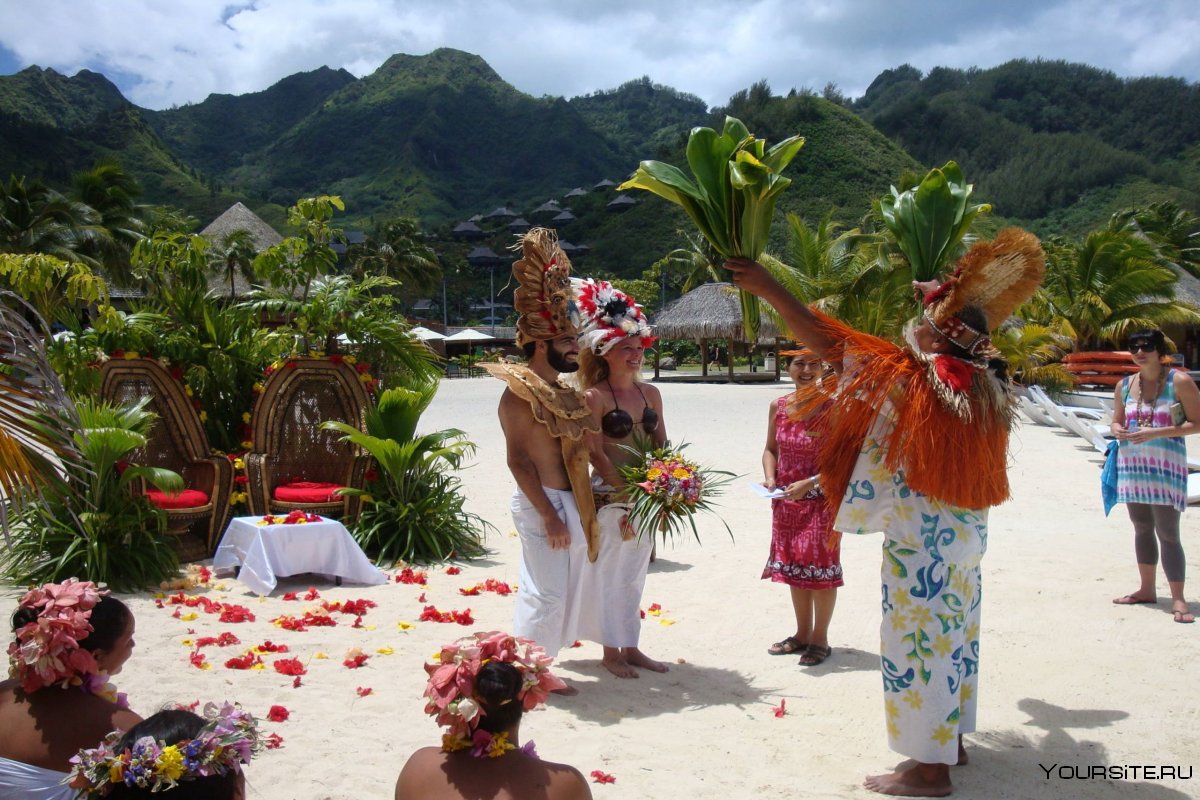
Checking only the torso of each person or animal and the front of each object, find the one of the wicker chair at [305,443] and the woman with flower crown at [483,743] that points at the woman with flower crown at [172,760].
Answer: the wicker chair

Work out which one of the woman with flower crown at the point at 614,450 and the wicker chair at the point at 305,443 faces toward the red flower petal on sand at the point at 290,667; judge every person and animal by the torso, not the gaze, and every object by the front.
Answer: the wicker chair

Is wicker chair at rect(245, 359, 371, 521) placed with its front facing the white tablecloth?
yes

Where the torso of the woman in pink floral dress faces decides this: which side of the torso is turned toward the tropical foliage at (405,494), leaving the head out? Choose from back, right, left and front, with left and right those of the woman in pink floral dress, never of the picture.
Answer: right

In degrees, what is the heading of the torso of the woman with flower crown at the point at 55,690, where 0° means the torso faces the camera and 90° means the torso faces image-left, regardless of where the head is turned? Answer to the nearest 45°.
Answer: approximately 225°

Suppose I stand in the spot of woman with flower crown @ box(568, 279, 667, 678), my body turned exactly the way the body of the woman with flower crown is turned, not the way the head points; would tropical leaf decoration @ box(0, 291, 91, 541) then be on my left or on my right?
on my right

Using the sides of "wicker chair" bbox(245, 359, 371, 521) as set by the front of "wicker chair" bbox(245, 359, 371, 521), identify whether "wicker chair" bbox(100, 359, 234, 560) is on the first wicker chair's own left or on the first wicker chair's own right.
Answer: on the first wicker chair's own right

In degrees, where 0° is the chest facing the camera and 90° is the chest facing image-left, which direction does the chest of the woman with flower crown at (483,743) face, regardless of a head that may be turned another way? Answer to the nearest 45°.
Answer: approximately 180°

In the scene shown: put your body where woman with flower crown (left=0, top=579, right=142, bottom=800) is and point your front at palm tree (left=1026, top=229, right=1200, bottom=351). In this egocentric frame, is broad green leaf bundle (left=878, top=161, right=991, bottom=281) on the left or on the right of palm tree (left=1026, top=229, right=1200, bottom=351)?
right

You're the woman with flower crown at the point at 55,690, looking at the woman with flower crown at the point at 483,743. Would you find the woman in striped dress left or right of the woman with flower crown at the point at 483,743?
left

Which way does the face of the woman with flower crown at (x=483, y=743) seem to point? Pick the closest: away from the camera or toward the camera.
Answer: away from the camera

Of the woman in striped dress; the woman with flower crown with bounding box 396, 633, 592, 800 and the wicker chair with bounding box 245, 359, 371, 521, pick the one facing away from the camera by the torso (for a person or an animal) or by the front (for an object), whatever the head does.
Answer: the woman with flower crown

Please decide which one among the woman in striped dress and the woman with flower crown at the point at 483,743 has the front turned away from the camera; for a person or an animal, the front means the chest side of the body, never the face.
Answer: the woman with flower crown
